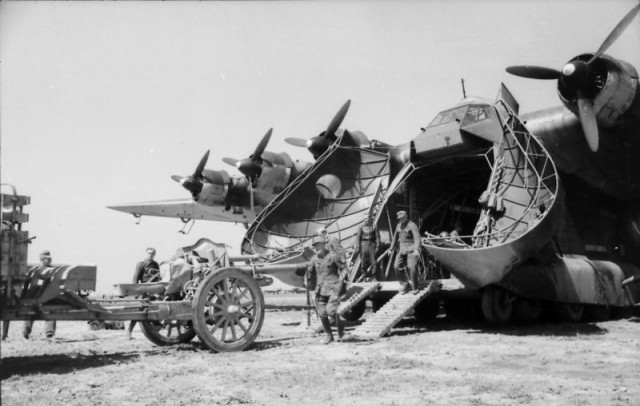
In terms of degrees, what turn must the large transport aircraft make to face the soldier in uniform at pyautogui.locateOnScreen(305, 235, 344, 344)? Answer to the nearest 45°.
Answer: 0° — it already faces them

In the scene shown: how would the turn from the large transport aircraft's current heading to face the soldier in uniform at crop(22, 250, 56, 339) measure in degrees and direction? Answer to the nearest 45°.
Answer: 0° — it already faces them

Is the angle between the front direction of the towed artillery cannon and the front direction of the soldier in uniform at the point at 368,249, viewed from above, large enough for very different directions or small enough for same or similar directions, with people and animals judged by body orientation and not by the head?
very different directions

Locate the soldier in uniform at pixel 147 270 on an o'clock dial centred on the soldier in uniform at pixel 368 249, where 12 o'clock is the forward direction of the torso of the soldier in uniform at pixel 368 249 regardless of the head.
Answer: the soldier in uniform at pixel 147 270 is roughly at 2 o'clock from the soldier in uniform at pixel 368 249.

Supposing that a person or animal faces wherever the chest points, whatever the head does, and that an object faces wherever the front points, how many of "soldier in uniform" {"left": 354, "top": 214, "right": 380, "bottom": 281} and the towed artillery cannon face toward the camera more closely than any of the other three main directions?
1

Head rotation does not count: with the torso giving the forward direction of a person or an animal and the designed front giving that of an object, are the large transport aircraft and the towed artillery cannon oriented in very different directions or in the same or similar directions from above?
very different directions

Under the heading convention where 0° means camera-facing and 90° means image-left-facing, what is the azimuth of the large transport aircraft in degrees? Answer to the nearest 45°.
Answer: approximately 45°

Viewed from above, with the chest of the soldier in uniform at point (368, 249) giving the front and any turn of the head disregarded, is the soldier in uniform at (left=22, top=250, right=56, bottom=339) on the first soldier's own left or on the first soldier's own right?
on the first soldier's own right
